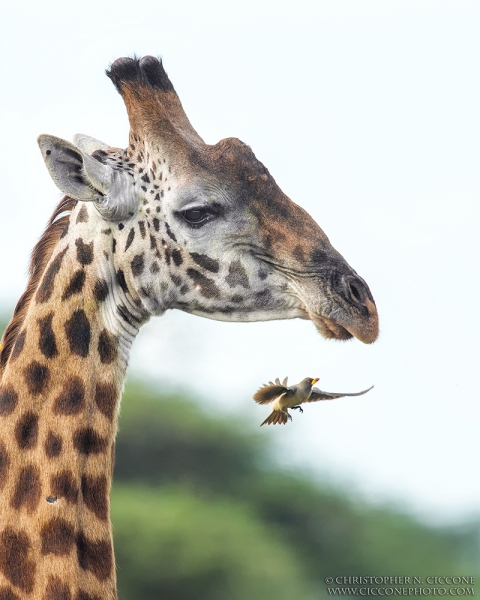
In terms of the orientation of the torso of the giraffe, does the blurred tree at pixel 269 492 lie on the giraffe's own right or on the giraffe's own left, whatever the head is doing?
on the giraffe's own left

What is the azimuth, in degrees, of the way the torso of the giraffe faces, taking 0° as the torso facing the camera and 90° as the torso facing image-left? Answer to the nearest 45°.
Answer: approximately 270°

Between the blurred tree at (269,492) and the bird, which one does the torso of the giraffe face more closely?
the bird

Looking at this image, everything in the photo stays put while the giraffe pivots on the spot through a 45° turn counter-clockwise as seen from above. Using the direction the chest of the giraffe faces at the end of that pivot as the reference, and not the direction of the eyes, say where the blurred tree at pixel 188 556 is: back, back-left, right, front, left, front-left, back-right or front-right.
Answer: front-left
